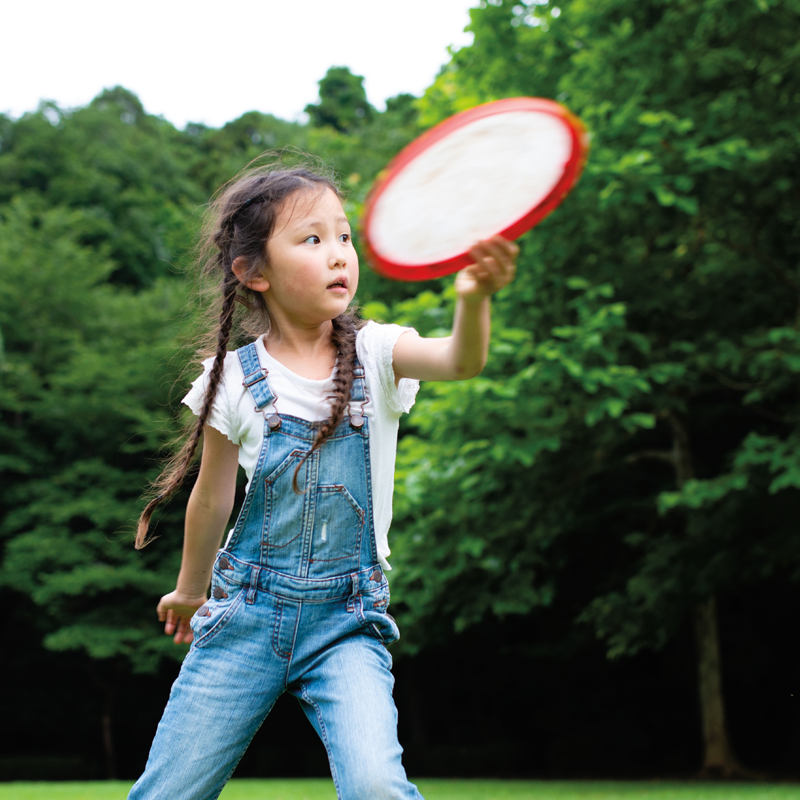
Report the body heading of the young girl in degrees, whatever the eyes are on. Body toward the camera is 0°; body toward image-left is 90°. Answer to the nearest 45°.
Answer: approximately 0°

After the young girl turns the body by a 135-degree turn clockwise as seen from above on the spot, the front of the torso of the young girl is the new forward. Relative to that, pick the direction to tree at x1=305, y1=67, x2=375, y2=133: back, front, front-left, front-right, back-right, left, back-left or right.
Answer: front-right

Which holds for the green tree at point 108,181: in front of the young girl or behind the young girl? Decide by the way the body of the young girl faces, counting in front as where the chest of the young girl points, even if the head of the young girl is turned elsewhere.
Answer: behind

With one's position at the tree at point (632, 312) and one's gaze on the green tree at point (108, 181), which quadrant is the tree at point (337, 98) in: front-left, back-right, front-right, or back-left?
front-right

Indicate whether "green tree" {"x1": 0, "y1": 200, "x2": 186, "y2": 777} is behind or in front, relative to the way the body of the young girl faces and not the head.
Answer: behind

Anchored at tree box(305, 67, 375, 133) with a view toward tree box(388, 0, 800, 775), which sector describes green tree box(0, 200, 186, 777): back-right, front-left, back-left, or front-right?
front-right

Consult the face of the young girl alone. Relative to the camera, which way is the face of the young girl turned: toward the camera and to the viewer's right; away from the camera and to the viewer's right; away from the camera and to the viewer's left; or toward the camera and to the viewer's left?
toward the camera and to the viewer's right
